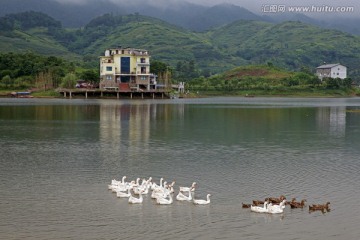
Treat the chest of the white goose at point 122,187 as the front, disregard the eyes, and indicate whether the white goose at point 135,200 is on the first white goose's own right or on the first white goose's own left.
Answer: on the first white goose's own right

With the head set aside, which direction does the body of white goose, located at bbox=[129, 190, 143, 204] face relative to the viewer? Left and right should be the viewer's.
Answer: facing to the right of the viewer

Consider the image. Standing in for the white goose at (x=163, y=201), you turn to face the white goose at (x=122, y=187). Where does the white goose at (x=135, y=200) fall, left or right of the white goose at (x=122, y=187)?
left
